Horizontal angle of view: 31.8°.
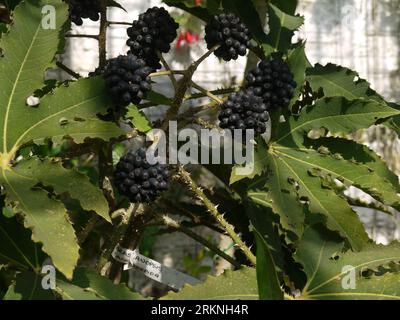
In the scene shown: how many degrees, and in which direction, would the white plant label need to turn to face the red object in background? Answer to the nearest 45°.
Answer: approximately 180°

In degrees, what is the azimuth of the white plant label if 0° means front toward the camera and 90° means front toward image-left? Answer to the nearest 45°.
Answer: approximately 0°
